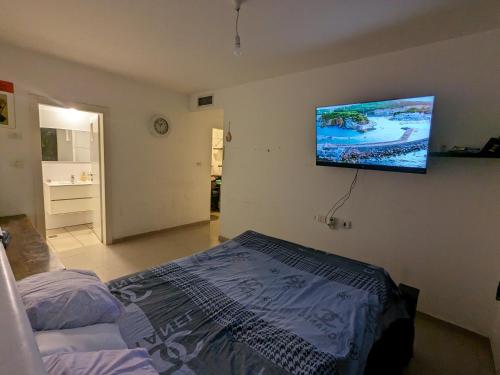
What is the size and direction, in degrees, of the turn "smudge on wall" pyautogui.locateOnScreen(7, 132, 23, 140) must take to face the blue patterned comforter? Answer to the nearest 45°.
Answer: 0° — it already faces it

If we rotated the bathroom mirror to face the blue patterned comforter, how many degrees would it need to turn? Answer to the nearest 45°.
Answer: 0° — it already faces it

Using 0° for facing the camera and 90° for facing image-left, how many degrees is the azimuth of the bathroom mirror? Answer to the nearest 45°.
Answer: approximately 0°

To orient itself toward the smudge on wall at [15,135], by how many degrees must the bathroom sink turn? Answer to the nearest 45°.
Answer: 0° — it already faces it

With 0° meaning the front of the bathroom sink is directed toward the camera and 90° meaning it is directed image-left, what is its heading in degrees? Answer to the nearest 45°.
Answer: approximately 0°
